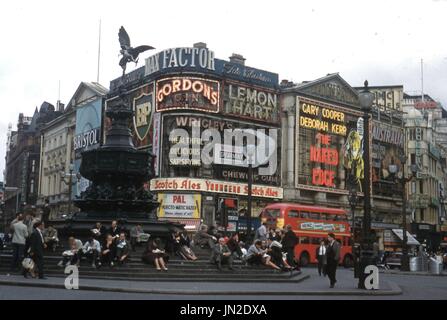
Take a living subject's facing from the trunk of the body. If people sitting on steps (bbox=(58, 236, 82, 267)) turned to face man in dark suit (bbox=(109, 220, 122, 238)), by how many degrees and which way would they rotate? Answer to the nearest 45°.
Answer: approximately 135° to their left

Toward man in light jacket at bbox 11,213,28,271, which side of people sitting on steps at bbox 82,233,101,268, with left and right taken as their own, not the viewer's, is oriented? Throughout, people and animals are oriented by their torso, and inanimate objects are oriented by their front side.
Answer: right

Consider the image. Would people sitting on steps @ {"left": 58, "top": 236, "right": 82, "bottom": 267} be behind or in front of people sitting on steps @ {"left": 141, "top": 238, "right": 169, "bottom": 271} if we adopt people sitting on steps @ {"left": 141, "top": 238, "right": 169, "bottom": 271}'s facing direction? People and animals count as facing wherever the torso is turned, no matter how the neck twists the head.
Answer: behind

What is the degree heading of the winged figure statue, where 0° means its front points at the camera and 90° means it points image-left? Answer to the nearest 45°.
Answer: approximately 90°

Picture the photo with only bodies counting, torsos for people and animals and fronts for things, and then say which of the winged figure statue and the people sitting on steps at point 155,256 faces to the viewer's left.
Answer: the winged figure statue

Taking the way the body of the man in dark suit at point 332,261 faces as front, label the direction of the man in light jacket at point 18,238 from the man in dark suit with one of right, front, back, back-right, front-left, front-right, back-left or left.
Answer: front-right

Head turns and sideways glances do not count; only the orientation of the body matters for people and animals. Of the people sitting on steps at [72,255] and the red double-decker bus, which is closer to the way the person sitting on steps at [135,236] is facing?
the people sitting on steps
